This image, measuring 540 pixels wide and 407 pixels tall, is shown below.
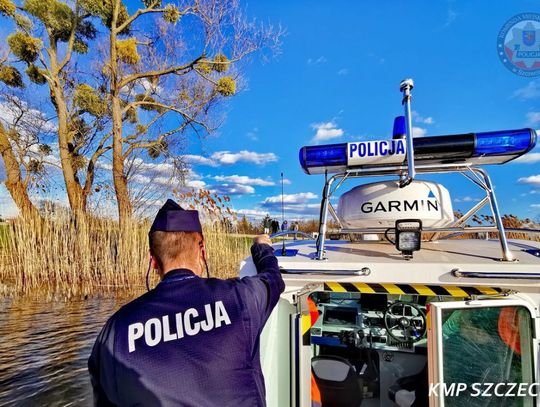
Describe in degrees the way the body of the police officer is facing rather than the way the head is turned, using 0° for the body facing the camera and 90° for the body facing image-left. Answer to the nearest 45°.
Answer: approximately 180°
